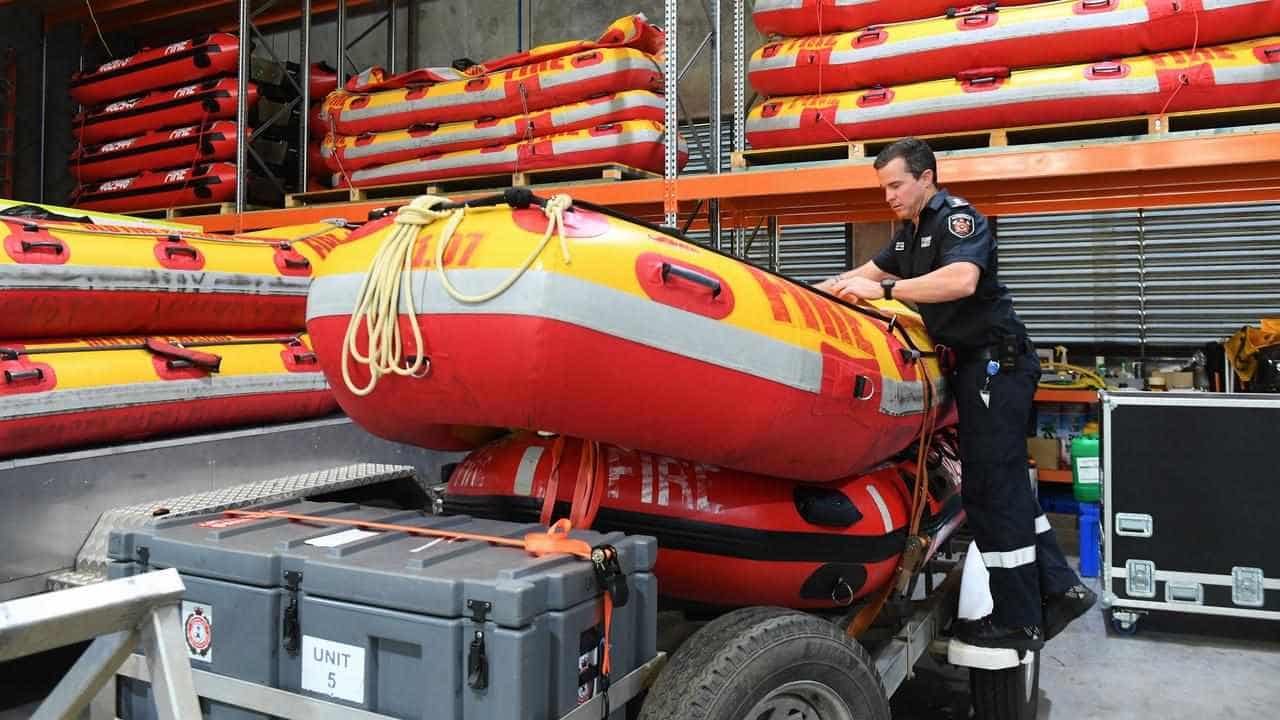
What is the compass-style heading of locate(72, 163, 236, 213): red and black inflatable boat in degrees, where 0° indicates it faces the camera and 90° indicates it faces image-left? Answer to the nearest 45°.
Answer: approximately 90°

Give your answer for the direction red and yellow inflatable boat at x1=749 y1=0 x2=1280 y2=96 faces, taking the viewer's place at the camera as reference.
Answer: facing to the left of the viewer

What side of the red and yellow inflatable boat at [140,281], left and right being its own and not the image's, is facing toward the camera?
right
